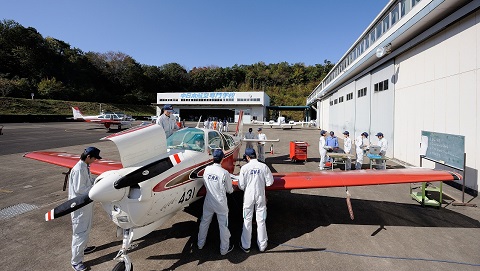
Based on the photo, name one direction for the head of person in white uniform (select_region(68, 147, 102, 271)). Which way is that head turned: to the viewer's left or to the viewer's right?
to the viewer's right

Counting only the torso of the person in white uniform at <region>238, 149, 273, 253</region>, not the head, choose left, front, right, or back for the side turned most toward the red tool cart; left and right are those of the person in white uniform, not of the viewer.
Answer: front

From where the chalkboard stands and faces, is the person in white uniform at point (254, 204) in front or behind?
in front

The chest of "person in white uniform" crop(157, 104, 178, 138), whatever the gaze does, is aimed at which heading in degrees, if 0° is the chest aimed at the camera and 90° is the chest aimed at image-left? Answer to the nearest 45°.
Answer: approximately 0°

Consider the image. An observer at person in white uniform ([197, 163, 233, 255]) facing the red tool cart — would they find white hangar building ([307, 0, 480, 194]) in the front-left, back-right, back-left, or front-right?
front-right

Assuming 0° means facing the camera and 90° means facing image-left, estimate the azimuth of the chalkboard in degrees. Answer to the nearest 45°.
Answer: approximately 45°

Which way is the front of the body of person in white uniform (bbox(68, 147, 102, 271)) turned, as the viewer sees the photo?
to the viewer's right

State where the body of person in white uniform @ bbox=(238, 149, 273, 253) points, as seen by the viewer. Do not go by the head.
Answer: away from the camera

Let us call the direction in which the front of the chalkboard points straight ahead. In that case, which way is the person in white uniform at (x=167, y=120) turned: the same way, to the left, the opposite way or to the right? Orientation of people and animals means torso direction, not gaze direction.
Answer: to the left

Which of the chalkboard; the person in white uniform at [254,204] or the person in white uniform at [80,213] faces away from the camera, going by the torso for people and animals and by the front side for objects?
the person in white uniform at [254,204]
